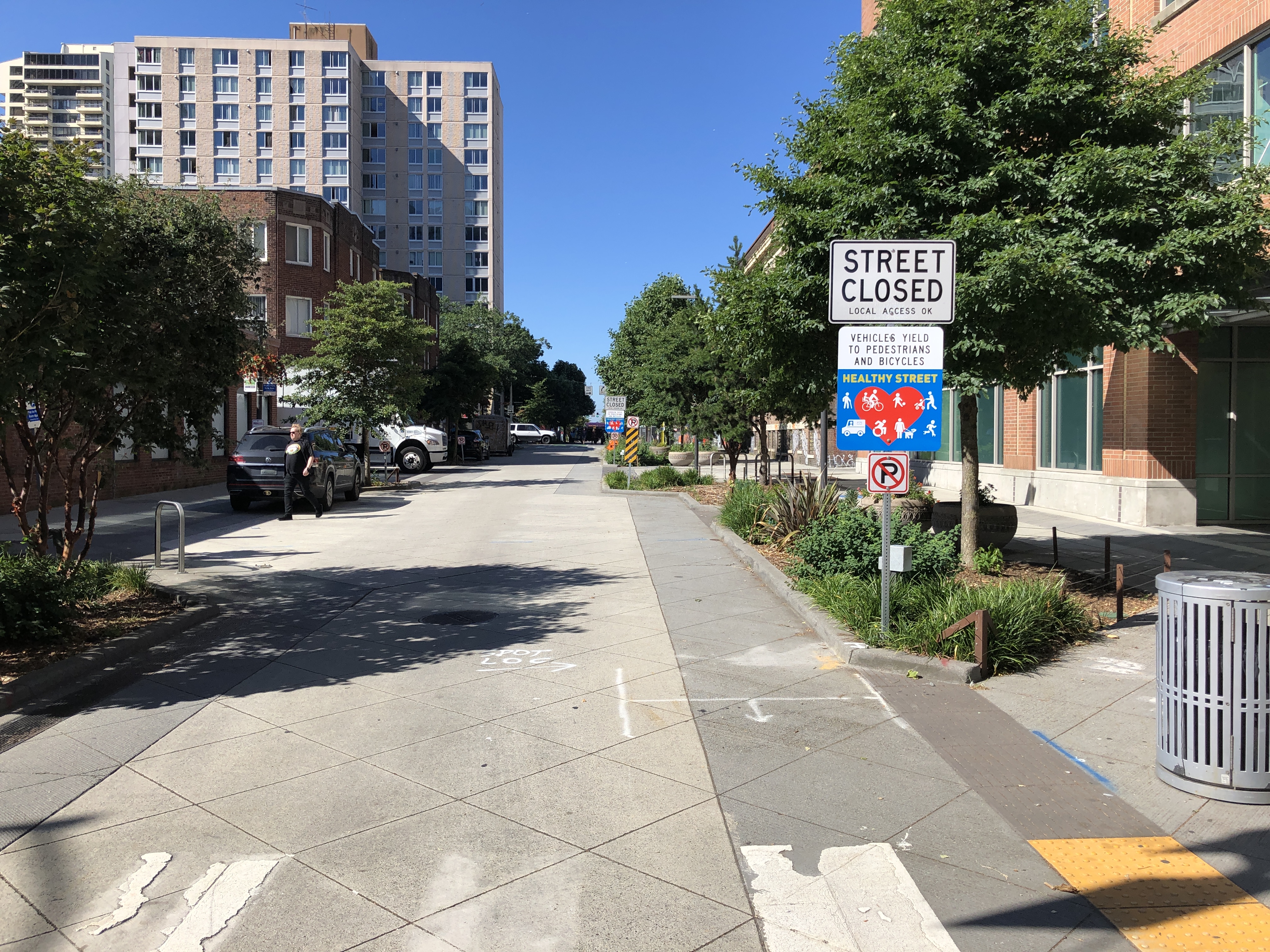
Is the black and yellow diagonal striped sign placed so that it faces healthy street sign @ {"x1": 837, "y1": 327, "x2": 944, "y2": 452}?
yes

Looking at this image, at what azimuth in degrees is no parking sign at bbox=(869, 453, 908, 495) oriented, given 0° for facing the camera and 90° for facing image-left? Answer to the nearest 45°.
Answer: approximately 0°

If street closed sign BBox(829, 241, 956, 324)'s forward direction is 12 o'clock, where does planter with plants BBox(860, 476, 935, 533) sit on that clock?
The planter with plants is roughly at 6 o'clock from the street closed sign.

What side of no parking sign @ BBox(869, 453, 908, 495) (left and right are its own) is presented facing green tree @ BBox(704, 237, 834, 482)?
back

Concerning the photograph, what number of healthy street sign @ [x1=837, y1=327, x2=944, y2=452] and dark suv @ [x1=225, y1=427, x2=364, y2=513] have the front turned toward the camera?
1

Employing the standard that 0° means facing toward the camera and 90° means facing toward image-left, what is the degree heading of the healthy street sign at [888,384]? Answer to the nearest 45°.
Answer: approximately 0°

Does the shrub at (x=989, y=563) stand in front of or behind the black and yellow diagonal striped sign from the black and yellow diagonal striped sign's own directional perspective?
in front

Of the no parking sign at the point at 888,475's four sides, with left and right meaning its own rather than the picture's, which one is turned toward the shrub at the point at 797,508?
back
